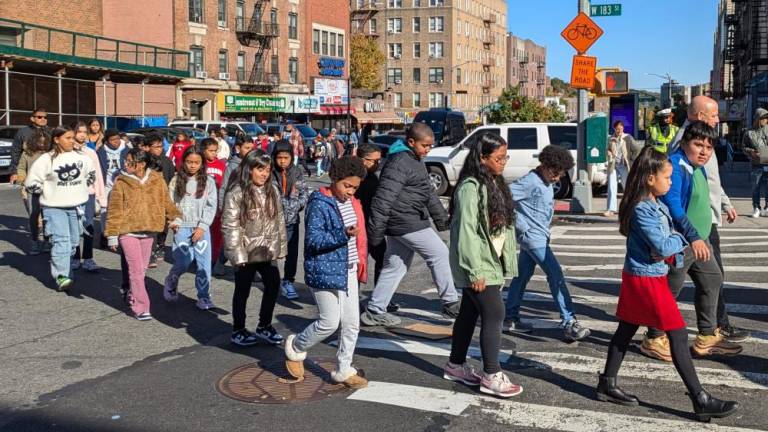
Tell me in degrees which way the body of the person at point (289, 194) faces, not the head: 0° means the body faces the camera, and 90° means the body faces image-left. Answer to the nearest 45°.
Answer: approximately 0°

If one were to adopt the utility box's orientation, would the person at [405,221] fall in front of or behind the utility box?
in front

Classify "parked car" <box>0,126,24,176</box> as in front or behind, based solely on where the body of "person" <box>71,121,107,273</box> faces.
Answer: behind

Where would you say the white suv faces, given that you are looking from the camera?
facing to the left of the viewer

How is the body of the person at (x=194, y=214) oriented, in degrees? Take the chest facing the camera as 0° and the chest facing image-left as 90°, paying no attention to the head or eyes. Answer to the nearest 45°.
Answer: approximately 0°

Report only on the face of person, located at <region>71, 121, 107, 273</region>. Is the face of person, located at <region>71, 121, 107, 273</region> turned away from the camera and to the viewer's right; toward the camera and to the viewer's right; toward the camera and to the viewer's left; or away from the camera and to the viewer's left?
toward the camera and to the viewer's right

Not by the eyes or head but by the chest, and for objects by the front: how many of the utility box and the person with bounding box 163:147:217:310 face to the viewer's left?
0

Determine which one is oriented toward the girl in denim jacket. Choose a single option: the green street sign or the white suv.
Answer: the green street sign
